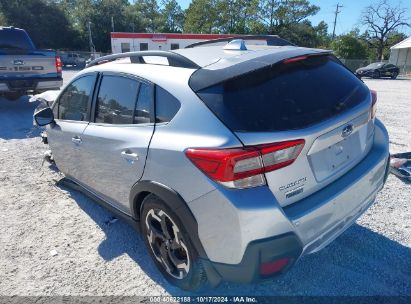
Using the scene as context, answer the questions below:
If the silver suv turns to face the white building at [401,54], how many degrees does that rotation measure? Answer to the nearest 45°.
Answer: approximately 90° to its right

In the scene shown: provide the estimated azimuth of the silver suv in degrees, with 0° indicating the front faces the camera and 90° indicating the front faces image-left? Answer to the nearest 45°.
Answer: approximately 135°

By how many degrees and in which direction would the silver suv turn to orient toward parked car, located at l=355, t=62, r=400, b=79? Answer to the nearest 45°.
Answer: approximately 90° to its right
